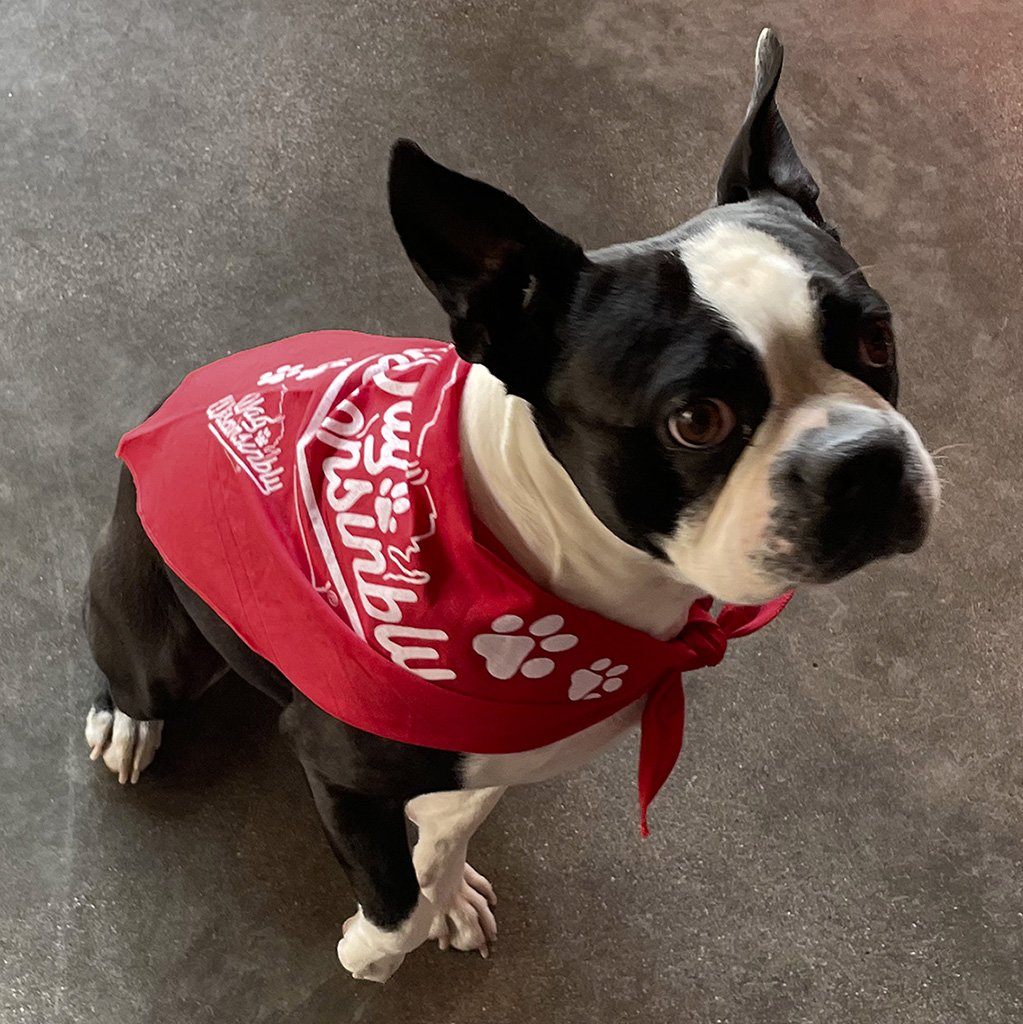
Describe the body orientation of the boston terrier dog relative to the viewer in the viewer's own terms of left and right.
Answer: facing the viewer and to the right of the viewer
